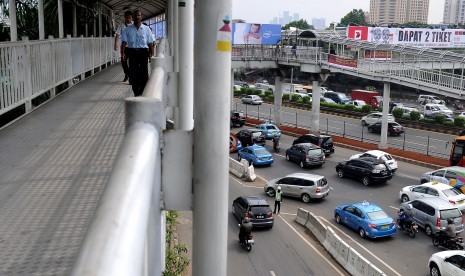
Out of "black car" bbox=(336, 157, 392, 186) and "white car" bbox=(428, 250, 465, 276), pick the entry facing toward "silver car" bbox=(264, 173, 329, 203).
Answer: the white car

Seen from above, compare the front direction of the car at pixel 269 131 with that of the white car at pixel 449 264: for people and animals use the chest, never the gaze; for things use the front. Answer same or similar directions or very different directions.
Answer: same or similar directions

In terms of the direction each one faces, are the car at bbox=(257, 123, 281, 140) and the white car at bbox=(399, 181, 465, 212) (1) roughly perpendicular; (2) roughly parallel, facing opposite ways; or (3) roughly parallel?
roughly parallel

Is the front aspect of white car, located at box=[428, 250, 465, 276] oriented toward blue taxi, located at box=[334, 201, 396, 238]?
yes

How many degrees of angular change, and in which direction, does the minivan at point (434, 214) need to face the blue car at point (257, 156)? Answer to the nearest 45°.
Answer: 0° — it already faces it

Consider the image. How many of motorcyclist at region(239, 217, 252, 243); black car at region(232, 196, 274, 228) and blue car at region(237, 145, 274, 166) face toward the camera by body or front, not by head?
0

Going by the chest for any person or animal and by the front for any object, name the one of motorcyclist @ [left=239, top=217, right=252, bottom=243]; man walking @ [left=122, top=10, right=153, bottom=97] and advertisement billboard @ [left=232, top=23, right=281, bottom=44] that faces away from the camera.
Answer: the motorcyclist

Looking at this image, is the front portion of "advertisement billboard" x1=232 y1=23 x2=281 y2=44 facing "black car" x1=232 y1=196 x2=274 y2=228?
yes

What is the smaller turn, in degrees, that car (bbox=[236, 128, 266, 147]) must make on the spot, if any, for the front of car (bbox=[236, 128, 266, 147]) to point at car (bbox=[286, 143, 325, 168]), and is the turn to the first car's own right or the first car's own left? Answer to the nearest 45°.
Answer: approximately 180°

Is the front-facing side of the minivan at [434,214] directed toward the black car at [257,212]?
no

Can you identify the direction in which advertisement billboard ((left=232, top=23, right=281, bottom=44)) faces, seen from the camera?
facing the viewer

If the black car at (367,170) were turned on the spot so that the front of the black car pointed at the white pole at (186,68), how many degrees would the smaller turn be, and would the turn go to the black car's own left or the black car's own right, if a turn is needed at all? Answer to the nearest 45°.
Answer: approximately 135° to the black car's own left

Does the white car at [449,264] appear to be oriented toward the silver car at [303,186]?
yes

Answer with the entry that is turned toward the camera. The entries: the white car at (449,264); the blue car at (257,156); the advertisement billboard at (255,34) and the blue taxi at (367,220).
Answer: the advertisement billboard

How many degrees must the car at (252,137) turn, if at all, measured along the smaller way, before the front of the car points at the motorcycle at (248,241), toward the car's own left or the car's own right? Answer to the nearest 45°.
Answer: approximately 135° to the car's own left

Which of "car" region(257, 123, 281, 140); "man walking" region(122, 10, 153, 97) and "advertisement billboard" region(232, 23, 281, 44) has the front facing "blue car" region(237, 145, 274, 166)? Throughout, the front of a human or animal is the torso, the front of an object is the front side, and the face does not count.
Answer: the advertisement billboard

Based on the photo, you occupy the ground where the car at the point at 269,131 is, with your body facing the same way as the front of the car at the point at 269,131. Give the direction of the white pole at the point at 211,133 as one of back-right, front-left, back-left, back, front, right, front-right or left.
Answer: back-left

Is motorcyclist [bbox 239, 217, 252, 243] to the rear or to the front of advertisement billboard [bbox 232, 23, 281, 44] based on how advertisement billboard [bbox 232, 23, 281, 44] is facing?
to the front

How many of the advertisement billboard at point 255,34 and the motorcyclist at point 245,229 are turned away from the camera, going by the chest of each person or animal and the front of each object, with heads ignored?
1

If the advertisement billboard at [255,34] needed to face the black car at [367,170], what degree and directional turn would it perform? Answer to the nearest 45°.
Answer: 0° — it already faces it
